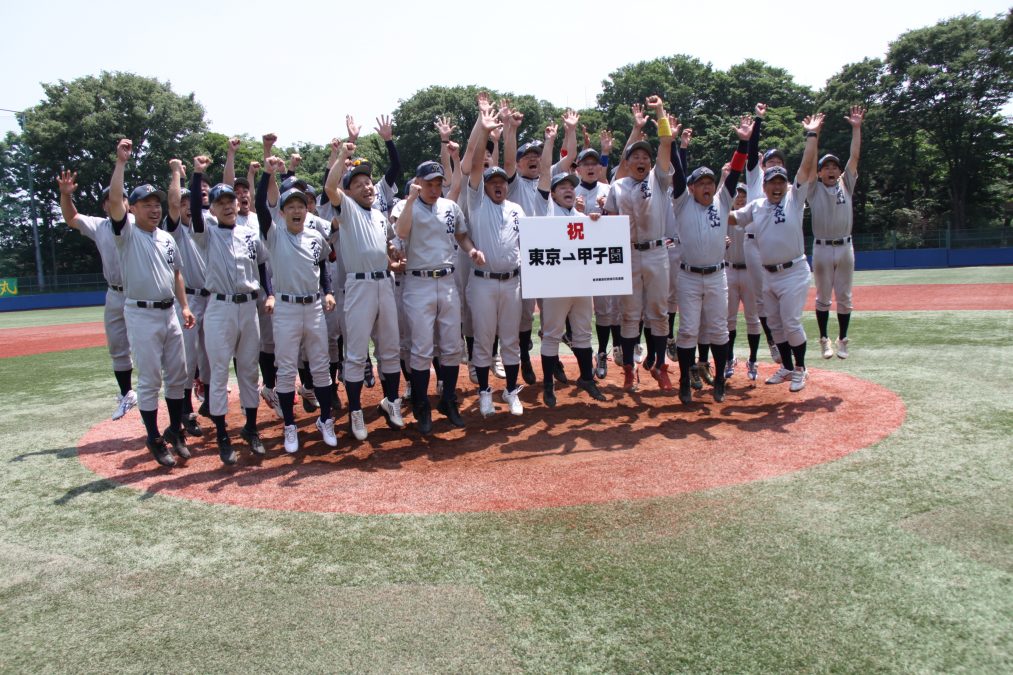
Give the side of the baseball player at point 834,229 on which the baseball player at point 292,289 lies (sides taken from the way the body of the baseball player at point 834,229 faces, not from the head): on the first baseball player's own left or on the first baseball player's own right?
on the first baseball player's own right

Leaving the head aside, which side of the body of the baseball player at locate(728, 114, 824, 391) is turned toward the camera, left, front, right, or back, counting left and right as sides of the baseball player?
front

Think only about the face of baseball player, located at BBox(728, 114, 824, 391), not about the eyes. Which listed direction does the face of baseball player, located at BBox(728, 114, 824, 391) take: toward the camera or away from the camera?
toward the camera

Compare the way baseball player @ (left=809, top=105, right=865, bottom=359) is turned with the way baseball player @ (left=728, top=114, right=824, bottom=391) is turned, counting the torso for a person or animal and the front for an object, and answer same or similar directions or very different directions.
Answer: same or similar directions

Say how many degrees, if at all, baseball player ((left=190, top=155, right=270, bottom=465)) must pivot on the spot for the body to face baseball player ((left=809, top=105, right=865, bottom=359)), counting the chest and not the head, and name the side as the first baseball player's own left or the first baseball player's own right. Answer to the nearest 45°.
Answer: approximately 90° to the first baseball player's own left

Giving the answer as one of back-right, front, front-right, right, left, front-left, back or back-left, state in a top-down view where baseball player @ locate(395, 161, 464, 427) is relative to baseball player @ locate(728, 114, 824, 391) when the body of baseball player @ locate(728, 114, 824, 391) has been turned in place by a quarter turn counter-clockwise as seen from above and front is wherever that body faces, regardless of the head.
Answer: back-right

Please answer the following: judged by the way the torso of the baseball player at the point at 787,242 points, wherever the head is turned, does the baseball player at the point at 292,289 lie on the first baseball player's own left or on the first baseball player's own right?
on the first baseball player's own right

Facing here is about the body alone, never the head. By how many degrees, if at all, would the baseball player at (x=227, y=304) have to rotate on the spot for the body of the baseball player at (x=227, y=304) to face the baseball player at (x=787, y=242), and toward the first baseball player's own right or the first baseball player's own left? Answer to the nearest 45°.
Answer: approximately 90° to the first baseball player's own left

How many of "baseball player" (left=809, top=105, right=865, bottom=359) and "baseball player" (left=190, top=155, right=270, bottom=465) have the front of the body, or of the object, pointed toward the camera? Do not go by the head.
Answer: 2

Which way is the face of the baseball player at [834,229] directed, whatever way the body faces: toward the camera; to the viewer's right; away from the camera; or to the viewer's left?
toward the camera

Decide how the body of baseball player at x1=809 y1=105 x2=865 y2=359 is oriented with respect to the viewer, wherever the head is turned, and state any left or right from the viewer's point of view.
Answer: facing the viewer

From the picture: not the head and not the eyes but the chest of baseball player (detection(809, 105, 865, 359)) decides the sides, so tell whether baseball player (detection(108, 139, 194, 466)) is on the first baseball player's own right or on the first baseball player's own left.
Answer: on the first baseball player's own right

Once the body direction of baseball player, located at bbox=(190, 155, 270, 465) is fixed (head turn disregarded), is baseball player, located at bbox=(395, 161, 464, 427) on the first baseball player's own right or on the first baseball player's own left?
on the first baseball player's own left

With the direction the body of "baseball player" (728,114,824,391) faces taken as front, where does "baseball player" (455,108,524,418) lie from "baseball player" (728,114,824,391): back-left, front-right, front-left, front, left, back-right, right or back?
front-right

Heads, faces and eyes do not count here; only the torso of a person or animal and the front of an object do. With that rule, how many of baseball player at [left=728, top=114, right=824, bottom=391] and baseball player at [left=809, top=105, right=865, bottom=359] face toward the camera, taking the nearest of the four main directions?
2

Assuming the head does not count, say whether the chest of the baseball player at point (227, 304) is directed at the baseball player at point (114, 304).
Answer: no
